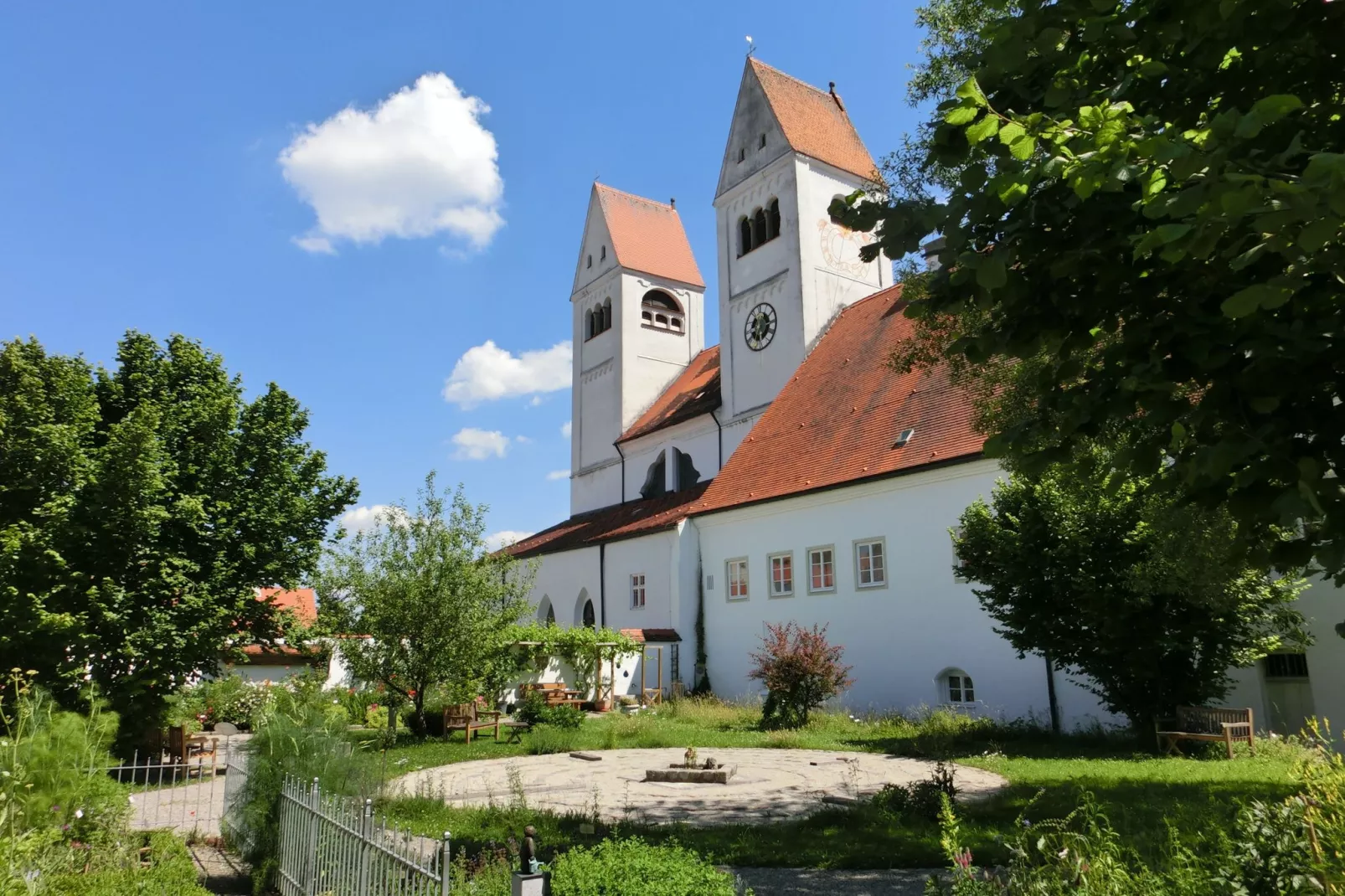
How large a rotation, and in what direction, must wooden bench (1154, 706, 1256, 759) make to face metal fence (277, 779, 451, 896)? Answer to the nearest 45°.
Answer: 0° — it already faces it

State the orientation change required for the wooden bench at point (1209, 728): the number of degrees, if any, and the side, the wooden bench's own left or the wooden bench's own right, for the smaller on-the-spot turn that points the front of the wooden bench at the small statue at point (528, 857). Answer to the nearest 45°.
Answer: approximately 45° to the wooden bench's own left

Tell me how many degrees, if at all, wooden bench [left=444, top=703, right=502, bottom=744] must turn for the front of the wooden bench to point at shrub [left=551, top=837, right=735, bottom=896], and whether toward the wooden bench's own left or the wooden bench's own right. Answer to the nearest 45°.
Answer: approximately 45° to the wooden bench's own right

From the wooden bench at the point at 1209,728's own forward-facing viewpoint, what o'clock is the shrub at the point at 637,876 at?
The shrub is roughly at 11 o'clock from the wooden bench.

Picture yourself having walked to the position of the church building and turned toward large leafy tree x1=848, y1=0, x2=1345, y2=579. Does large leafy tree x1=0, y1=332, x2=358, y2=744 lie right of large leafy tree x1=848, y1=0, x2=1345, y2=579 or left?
right

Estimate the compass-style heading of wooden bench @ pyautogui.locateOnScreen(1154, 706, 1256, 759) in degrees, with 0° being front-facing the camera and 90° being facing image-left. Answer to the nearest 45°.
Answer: approximately 45°

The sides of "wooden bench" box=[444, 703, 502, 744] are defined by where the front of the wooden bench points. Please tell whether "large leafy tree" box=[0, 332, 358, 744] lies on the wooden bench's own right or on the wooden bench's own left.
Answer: on the wooden bench's own right
